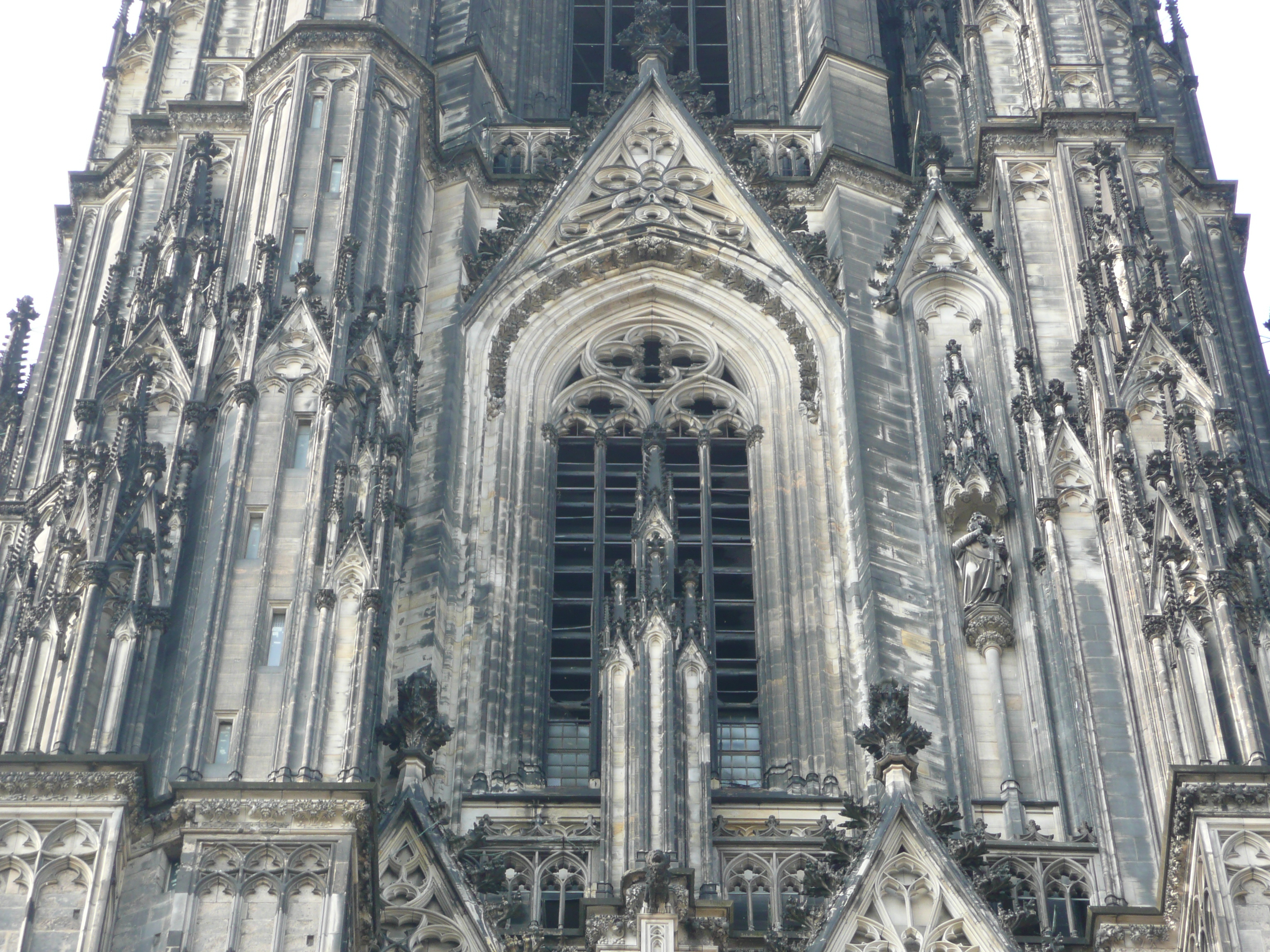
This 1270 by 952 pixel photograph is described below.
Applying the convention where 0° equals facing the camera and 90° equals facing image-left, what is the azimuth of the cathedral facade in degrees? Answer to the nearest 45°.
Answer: approximately 0°
